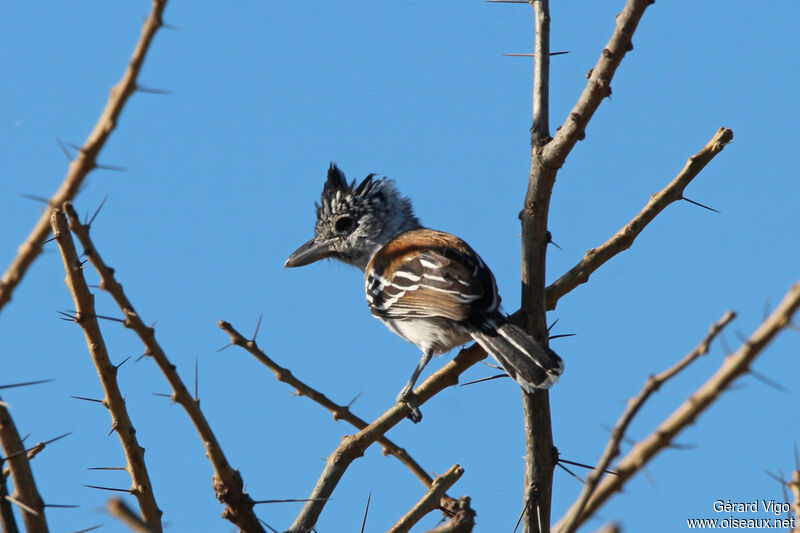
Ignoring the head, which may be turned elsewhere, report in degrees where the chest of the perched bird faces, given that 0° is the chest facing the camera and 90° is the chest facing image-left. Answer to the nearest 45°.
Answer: approximately 135°

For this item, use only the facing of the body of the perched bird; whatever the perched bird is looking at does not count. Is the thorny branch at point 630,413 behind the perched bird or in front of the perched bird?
behind

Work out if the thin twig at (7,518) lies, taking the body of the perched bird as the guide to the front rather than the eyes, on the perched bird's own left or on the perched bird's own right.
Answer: on the perched bird's own left

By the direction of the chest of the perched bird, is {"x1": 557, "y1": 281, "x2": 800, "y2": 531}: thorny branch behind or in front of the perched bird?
behind
